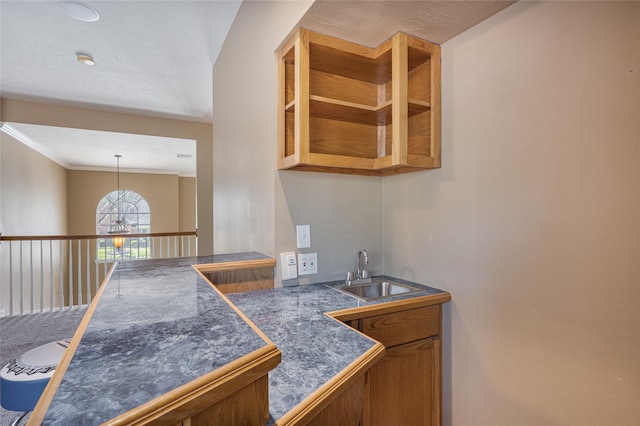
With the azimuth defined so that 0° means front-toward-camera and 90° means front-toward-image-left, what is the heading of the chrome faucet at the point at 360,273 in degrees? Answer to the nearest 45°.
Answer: approximately 315°

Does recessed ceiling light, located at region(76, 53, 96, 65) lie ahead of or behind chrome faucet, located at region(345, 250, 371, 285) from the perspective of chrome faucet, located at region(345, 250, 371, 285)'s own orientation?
behind

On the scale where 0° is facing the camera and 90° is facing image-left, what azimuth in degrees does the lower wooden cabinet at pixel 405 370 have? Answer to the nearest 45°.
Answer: approximately 315°

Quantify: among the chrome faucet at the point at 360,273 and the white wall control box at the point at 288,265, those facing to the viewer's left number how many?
0

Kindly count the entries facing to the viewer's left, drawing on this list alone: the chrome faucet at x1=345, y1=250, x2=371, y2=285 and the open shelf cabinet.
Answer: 0

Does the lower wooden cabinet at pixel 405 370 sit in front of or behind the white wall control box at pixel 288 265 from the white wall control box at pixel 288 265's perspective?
in front
